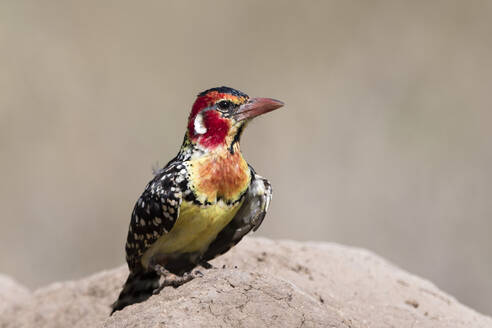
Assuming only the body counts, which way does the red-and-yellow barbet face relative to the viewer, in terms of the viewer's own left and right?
facing the viewer and to the right of the viewer
